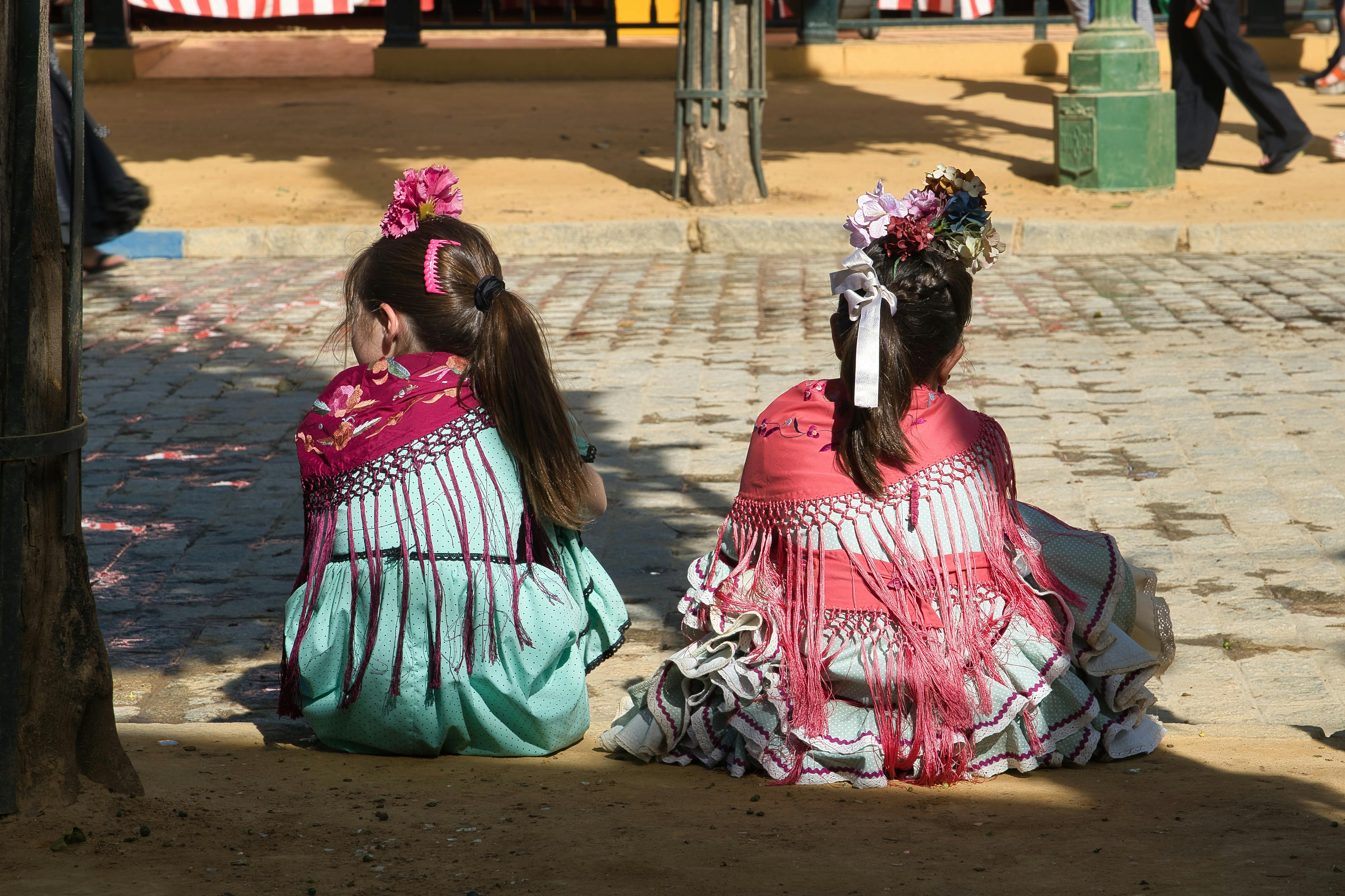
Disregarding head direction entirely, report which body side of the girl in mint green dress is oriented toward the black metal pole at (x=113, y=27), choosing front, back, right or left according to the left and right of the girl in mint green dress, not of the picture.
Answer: front

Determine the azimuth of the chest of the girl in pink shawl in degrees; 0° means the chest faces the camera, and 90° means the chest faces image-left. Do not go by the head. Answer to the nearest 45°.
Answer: approximately 180°

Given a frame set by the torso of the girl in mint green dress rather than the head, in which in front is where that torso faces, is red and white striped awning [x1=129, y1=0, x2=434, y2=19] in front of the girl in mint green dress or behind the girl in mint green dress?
in front

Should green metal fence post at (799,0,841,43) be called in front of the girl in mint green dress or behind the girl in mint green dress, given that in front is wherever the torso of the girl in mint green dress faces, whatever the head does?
in front

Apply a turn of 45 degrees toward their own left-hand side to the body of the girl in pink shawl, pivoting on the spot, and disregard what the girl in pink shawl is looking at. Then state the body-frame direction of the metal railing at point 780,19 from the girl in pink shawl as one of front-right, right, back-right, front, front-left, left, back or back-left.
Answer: front-right

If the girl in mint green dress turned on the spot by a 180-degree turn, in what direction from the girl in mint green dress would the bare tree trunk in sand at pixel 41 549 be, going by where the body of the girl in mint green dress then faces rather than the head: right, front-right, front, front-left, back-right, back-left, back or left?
front-right

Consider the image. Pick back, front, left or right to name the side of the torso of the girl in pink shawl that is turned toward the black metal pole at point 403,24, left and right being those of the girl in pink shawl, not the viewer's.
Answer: front

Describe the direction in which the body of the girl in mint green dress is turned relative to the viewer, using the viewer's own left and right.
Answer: facing away from the viewer

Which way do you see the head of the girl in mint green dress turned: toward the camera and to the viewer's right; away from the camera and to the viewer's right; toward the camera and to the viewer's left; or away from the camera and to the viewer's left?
away from the camera and to the viewer's left

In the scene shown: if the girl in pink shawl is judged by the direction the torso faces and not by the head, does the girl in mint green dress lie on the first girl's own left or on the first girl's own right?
on the first girl's own left

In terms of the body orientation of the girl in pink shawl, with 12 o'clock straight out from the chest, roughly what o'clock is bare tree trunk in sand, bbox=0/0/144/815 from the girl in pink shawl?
The bare tree trunk in sand is roughly at 8 o'clock from the girl in pink shawl.

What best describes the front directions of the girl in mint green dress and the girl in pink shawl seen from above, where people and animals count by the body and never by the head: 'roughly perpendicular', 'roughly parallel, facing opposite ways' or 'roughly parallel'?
roughly parallel

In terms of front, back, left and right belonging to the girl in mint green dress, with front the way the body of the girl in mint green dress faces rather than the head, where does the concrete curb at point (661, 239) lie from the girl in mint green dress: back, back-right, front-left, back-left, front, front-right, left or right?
front

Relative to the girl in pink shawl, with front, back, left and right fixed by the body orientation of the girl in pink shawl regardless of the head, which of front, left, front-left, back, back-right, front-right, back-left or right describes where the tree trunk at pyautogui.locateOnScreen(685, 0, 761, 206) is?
front

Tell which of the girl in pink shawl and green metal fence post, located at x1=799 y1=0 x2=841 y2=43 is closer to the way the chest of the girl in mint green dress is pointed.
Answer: the green metal fence post
